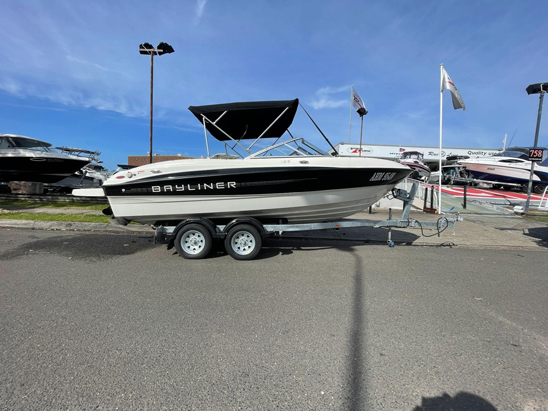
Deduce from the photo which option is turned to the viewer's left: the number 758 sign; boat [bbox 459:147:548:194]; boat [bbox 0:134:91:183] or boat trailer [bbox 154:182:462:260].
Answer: boat [bbox 459:147:548:194]

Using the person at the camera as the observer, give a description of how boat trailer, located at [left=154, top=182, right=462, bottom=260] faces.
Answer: facing to the right of the viewer

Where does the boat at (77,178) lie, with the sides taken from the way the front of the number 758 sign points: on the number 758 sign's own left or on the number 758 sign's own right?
on the number 758 sign's own right

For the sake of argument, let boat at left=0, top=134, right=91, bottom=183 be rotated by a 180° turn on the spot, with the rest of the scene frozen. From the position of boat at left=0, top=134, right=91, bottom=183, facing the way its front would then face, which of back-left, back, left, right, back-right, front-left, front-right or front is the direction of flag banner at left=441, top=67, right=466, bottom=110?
back-left

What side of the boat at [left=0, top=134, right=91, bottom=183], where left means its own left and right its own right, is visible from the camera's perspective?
right

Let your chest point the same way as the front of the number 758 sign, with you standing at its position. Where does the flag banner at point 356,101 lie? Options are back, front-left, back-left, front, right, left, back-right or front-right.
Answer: right

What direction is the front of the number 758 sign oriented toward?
toward the camera

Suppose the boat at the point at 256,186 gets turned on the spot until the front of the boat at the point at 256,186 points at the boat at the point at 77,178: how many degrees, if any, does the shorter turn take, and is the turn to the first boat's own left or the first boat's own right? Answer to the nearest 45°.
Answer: approximately 135° to the first boat's own left

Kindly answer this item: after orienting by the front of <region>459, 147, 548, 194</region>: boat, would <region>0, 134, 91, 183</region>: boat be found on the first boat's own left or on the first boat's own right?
on the first boat's own left

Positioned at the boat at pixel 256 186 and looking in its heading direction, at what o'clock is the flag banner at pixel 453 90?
The flag banner is roughly at 11 o'clock from the boat.

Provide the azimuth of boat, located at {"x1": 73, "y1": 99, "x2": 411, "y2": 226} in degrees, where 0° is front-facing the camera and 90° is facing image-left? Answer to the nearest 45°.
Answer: approximately 270°

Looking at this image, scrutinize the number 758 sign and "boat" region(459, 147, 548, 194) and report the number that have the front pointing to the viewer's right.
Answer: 0

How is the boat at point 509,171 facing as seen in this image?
to the viewer's left

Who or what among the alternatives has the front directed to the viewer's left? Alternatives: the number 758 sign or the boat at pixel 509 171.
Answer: the boat
